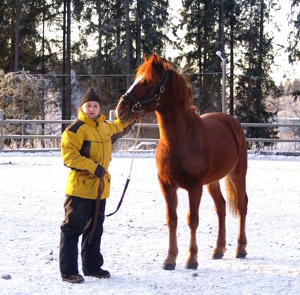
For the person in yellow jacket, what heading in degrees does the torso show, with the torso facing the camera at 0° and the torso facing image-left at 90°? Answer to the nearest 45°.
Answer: approximately 315°

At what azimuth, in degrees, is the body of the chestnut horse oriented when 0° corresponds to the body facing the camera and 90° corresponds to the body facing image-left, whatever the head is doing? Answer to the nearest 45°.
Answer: approximately 45°

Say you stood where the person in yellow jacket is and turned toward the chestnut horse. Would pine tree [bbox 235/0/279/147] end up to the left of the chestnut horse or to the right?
left

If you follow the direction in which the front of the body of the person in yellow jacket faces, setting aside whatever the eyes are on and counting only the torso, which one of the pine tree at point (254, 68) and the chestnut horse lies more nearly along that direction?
the chestnut horse

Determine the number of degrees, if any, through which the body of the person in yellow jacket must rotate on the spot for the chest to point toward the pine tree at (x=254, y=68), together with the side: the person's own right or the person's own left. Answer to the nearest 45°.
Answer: approximately 135° to the person's own left

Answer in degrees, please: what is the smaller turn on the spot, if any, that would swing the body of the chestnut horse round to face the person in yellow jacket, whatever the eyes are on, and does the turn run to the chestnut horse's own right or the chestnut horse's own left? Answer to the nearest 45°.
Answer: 0° — it already faces them

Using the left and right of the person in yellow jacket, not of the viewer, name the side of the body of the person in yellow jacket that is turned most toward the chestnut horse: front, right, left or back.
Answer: left

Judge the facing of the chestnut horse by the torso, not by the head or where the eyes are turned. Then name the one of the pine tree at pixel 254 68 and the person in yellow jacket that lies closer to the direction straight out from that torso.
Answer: the person in yellow jacket

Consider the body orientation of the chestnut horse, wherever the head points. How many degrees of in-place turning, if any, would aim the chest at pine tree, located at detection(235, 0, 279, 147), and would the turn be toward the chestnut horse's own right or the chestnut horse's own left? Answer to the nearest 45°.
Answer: approximately 135° to the chestnut horse's own right
